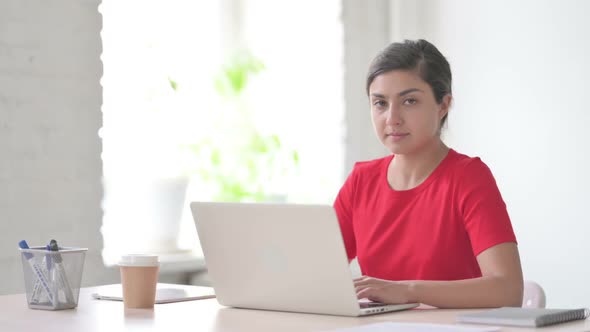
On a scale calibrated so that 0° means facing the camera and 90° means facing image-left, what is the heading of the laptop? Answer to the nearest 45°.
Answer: approximately 225°

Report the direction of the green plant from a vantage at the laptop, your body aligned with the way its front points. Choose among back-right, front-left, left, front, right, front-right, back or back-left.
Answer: front-left

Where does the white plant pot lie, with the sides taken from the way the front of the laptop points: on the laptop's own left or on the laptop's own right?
on the laptop's own left

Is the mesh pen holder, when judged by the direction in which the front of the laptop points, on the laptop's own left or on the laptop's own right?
on the laptop's own left

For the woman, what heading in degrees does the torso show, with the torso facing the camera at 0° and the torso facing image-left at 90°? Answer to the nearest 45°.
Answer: approximately 45°

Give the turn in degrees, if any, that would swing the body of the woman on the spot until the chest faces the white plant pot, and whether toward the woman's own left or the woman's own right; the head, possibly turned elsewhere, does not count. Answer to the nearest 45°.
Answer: approximately 90° to the woman's own right

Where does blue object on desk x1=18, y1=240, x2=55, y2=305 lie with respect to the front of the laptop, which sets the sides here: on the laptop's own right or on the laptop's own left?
on the laptop's own left

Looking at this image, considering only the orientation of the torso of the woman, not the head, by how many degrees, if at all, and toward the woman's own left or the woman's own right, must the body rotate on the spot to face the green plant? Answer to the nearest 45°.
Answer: approximately 90° to the woman's own right

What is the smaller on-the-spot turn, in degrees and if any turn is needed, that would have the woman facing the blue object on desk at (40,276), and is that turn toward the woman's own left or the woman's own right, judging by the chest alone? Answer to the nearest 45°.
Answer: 0° — they already face it

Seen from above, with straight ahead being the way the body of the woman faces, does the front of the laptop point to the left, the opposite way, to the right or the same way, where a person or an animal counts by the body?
the opposite way
